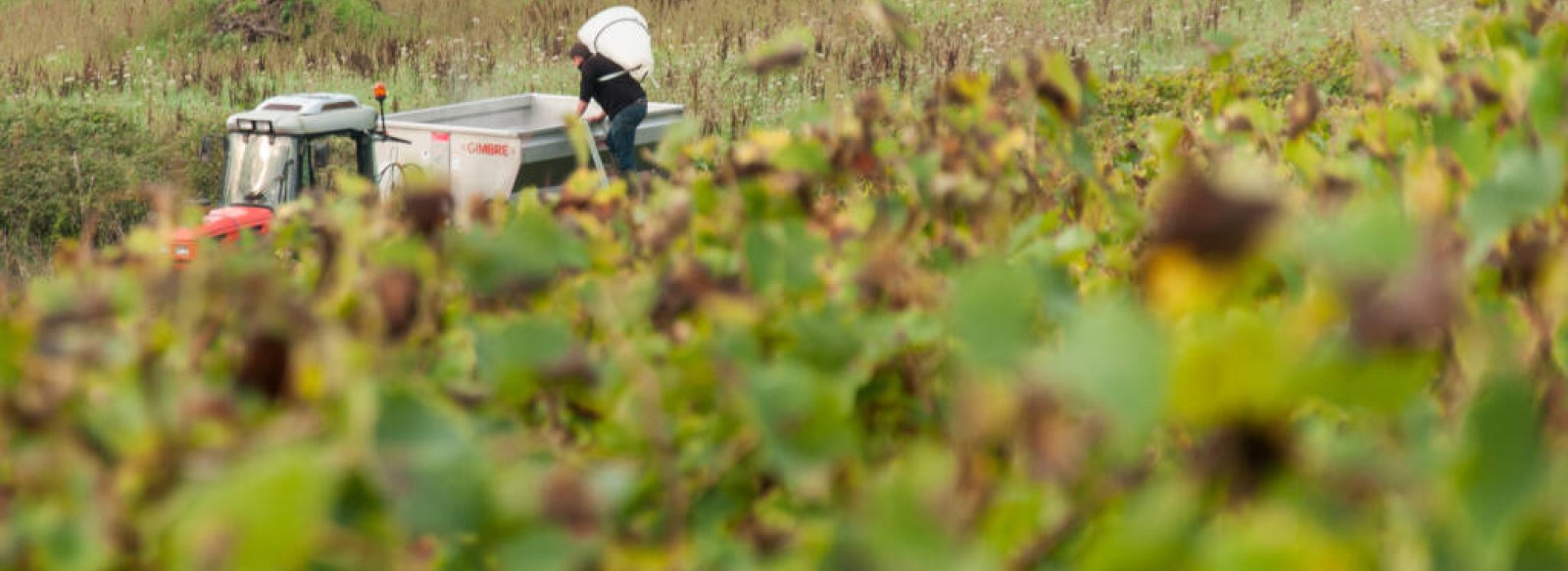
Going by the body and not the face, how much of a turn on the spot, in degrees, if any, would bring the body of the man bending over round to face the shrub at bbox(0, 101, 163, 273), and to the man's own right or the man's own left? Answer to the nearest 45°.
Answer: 0° — they already face it

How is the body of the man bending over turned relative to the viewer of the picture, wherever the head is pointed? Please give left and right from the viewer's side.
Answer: facing to the left of the viewer
